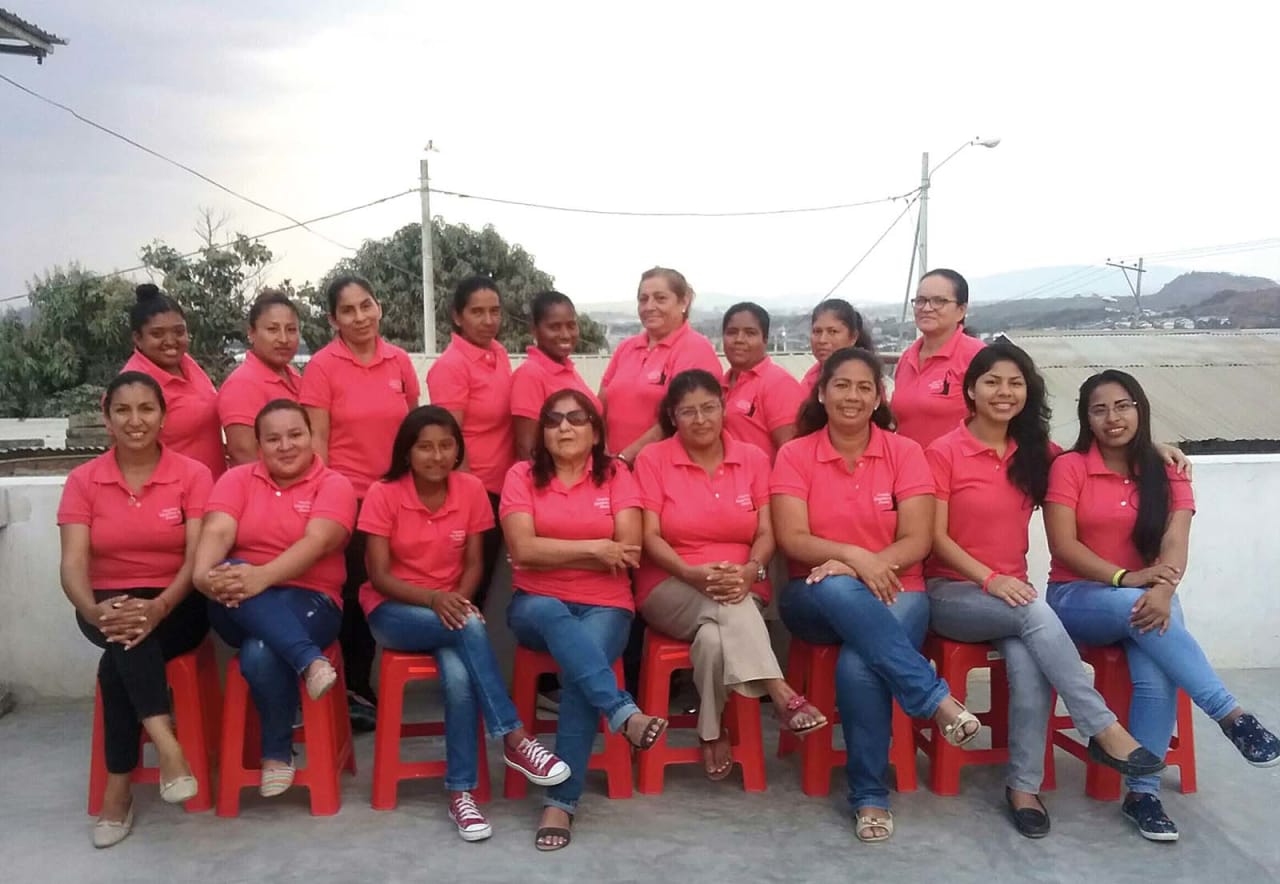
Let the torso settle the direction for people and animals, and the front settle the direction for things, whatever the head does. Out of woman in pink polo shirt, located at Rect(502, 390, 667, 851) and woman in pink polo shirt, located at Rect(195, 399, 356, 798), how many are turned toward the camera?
2

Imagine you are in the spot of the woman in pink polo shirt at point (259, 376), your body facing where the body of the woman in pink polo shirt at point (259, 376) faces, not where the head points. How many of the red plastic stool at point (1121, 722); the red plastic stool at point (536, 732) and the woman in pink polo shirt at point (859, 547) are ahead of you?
3

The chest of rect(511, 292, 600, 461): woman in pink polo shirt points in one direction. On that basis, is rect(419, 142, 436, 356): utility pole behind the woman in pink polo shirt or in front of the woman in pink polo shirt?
behind

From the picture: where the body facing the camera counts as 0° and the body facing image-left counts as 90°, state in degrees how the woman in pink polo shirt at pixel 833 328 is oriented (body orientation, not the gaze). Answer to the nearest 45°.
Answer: approximately 45°

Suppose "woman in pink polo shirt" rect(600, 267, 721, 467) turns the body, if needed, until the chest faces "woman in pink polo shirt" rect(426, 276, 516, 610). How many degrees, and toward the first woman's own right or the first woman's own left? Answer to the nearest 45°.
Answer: approximately 45° to the first woman's own right

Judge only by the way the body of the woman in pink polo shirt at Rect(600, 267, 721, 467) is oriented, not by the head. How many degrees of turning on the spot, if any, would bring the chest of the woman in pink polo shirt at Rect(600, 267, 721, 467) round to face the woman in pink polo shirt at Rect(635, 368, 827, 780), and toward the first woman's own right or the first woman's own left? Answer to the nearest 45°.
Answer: approximately 45° to the first woman's own left

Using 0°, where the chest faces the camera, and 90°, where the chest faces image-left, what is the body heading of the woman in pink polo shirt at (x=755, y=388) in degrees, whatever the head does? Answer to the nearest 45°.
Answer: approximately 45°
